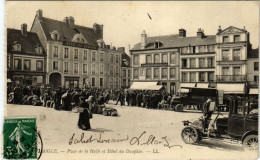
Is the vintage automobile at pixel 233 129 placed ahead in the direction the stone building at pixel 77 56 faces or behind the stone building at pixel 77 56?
ahead

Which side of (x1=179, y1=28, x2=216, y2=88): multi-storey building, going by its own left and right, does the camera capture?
front

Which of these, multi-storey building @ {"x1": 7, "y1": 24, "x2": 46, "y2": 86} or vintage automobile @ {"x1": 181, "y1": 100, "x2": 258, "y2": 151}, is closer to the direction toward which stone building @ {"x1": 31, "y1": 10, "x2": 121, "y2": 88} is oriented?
the vintage automobile

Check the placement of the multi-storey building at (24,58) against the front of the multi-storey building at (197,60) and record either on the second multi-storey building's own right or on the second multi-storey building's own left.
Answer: on the second multi-storey building's own right

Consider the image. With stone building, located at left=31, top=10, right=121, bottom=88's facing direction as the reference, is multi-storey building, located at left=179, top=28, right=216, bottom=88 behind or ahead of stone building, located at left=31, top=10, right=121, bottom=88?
ahead

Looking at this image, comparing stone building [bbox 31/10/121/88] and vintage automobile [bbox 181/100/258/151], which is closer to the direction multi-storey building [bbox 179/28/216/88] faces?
the vintage automobile

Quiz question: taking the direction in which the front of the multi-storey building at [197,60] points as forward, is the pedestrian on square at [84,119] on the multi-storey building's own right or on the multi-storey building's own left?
on the multi-storey building's own right

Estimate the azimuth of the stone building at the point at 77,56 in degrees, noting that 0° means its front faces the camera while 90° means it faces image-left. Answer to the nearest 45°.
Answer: approximately 315°
